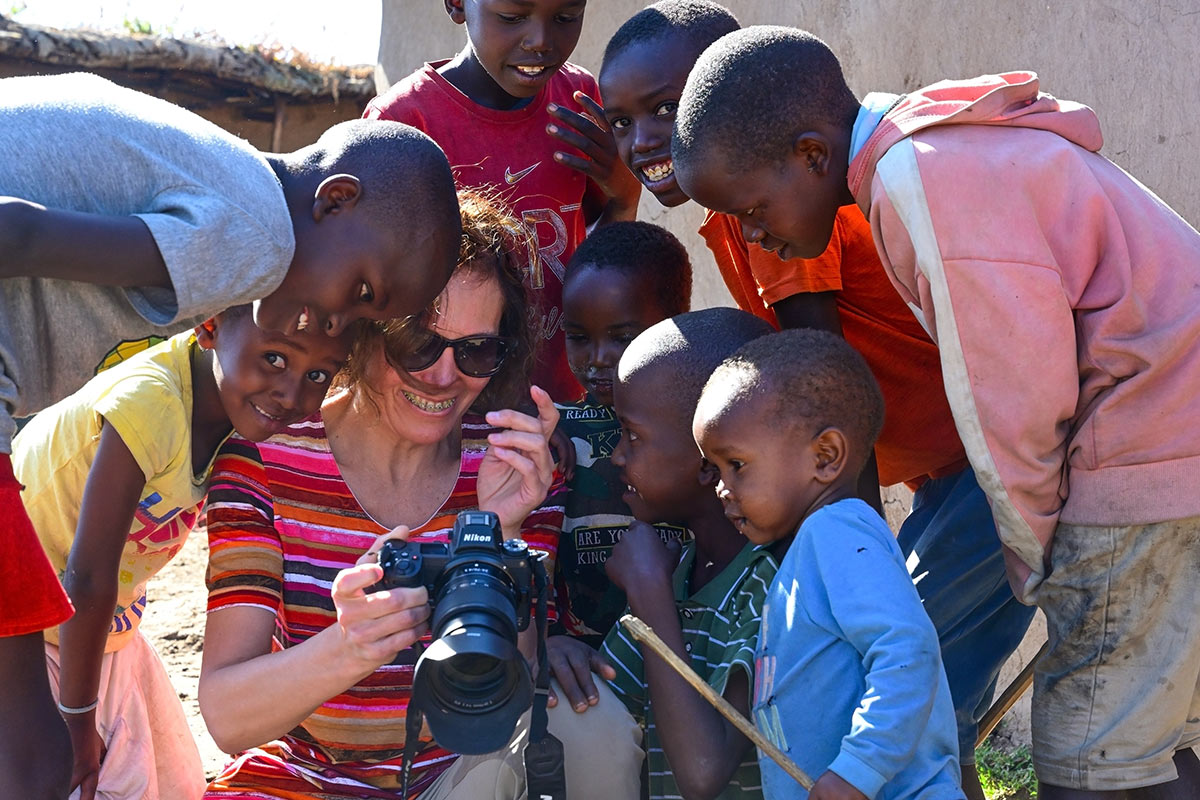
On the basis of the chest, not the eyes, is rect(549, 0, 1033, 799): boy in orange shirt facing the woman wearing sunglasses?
yes

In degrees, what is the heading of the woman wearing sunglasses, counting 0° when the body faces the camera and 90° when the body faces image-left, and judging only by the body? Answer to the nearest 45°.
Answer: approximately 0°

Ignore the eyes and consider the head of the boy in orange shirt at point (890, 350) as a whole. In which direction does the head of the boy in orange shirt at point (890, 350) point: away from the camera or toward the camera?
toward the camera

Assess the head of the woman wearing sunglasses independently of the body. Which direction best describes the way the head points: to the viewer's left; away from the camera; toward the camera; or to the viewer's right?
toward the camera

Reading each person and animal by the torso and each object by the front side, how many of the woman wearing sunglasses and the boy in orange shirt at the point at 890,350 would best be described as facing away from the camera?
0

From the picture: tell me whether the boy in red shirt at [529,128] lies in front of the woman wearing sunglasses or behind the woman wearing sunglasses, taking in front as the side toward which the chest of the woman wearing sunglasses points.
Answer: behind

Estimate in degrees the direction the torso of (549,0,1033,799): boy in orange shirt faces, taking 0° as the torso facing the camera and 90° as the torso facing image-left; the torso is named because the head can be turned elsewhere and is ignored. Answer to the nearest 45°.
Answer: approximately 45°

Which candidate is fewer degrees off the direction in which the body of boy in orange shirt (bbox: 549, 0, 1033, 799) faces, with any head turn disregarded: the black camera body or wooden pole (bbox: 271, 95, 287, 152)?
the black camera body

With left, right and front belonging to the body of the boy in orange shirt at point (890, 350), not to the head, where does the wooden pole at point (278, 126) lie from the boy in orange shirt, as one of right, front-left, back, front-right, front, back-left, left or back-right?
right
